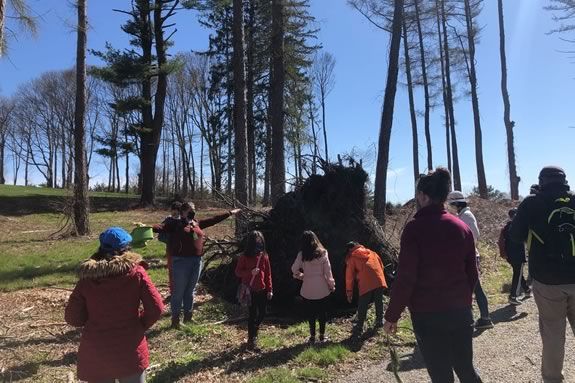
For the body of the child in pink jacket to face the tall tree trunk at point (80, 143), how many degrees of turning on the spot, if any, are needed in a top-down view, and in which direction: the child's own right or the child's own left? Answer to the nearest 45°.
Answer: approximately 45° to the child's own left

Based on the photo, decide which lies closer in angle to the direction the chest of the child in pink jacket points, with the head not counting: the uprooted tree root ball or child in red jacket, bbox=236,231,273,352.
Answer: the uprooted tree root ball

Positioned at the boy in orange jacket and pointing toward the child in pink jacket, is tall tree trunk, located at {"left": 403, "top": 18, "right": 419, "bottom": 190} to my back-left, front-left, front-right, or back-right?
back-right

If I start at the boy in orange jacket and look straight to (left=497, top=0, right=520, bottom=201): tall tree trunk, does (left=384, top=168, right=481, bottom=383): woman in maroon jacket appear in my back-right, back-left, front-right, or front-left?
back-right

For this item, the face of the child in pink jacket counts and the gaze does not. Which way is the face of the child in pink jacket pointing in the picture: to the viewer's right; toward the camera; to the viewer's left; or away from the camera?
away from the camera

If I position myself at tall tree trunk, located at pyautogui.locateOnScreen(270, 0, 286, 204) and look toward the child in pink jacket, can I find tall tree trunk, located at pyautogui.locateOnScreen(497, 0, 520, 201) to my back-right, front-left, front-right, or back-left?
back-left

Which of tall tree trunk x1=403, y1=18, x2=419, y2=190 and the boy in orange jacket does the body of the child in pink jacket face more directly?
the tall tree trunk

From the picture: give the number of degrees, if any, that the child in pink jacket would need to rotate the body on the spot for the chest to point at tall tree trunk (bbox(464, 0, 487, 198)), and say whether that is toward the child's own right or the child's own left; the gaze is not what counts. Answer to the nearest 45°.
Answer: approximately 45° to the child's own right

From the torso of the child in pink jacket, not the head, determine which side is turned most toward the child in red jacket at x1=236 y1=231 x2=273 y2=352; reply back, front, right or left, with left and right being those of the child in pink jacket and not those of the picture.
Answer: left

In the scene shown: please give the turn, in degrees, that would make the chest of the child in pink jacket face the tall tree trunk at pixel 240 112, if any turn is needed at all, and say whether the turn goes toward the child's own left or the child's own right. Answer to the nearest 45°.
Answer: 0° — they already face it

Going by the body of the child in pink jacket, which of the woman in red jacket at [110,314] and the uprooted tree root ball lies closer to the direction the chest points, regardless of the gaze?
the uprooted tree root ball

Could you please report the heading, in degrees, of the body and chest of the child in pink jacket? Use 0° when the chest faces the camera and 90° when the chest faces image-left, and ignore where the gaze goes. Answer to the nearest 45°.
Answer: approximately 180°

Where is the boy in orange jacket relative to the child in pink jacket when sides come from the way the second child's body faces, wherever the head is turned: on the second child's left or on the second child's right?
on the second child's right
